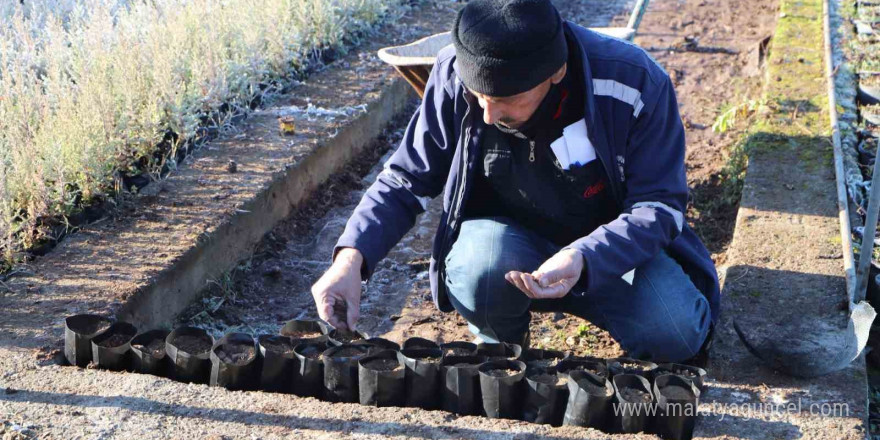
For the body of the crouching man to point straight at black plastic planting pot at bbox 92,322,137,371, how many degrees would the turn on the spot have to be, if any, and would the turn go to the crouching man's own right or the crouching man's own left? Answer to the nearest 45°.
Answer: approximately 90° to the crouching man's own right

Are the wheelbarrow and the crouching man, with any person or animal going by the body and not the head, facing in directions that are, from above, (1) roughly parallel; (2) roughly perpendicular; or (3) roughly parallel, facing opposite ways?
roughly perpendicular

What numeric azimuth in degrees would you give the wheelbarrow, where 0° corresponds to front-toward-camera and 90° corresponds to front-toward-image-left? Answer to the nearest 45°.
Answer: approximately 90°

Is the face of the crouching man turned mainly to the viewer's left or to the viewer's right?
to the viewer's left

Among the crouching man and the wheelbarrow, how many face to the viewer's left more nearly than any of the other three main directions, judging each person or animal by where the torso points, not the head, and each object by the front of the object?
1

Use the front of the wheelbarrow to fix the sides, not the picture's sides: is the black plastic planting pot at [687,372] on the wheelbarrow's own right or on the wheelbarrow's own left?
on the wheelbarrow's own left

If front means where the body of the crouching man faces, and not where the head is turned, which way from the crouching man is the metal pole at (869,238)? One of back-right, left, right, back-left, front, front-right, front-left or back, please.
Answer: left

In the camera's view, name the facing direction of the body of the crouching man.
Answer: toward the camera

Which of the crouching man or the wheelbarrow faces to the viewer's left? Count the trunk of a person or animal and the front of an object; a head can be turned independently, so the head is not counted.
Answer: the wheelbarrow

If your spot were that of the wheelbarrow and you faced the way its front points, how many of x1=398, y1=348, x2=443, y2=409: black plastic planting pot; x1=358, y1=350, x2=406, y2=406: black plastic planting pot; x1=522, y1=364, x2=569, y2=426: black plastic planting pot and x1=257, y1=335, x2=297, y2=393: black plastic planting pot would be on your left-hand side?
4
